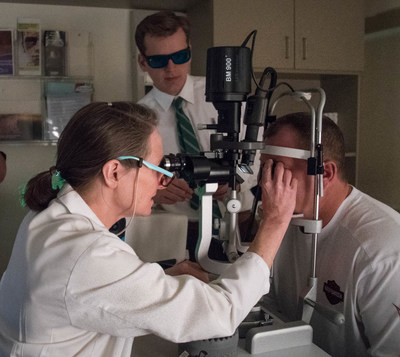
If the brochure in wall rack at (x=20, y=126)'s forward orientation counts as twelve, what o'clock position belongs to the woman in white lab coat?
The woman in white lab coat is roughly at 12 o'clock from the brochure in wall rack.

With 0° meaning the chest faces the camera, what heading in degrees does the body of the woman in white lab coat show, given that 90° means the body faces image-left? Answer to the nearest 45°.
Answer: approximately 270°

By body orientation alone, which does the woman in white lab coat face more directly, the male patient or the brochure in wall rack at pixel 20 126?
the male patient

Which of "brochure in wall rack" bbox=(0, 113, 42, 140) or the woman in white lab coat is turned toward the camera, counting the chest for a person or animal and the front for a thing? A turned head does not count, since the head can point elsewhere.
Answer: the brochure in wall rack

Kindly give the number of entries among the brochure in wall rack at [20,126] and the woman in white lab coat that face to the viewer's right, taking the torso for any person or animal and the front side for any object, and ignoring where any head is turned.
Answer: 1

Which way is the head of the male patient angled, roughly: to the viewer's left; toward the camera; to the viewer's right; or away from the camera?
to the viewer's left

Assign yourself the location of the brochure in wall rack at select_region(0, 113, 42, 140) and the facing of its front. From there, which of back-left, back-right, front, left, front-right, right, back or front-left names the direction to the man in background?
front-left

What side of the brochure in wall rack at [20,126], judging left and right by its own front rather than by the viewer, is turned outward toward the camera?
front

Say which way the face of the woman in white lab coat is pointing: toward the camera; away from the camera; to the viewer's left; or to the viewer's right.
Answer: to the viewer's right

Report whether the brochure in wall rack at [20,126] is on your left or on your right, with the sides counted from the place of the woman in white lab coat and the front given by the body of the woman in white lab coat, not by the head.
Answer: on your left

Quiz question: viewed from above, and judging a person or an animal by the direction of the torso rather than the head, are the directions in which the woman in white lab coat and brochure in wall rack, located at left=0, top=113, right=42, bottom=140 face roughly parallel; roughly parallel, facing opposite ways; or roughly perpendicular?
roughly perpendicular

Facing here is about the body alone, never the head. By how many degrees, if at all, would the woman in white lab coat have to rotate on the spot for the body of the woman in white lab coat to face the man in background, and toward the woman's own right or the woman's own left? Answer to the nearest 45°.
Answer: approximately 90° to the woman's own left
